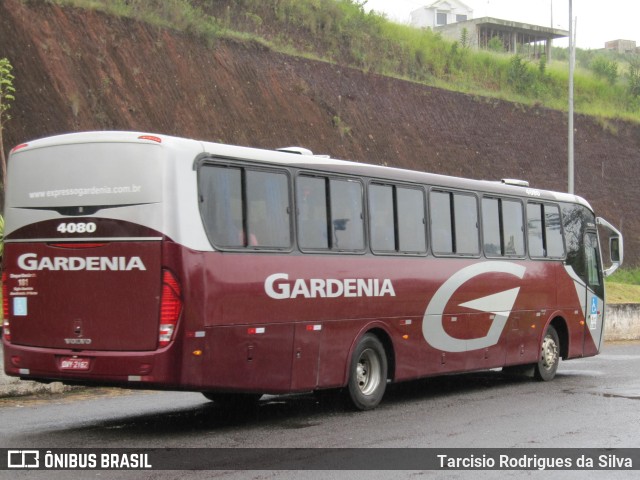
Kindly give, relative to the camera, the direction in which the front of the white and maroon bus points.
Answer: facing away from the viewer and to the right of the viewer

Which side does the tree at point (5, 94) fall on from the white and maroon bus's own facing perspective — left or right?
on its left
